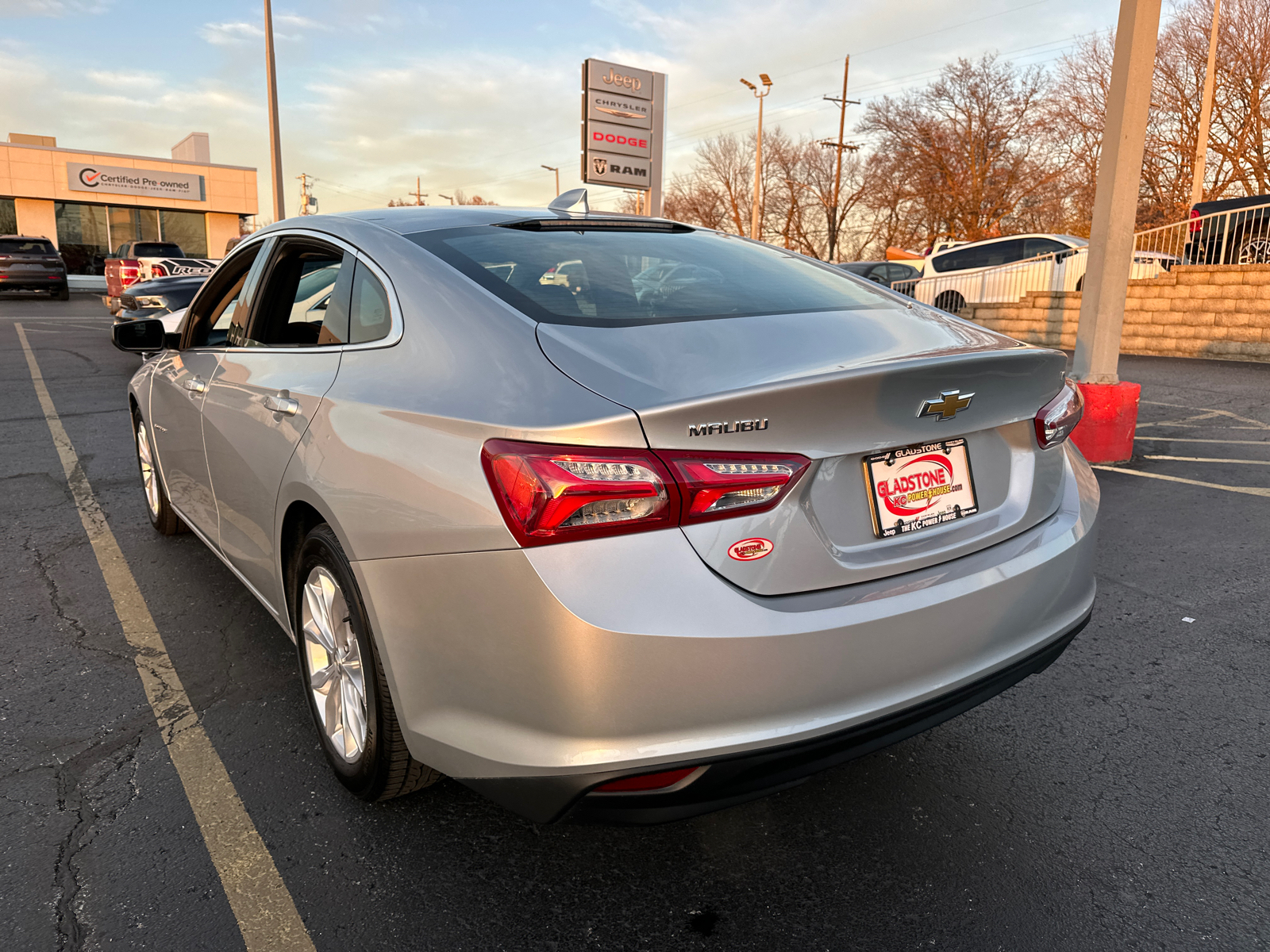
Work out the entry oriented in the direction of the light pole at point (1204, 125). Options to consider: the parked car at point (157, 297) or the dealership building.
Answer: the dealership building

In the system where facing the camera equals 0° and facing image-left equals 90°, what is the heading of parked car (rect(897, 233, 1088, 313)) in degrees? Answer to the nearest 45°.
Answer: approximately 270°

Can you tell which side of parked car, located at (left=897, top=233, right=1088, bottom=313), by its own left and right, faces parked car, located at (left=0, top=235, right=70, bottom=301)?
back

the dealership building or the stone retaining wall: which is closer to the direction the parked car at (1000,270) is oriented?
the stone retaining wall

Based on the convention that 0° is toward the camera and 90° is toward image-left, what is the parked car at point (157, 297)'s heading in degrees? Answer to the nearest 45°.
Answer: approximately 45°

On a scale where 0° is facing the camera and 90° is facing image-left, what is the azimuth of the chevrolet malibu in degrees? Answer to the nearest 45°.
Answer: approximately 135°

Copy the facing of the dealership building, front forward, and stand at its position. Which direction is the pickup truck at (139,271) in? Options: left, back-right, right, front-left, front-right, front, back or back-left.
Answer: front-right

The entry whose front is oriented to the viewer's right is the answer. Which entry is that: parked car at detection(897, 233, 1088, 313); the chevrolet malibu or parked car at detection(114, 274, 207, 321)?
parked car at detection(897, 233, 1088, 313)

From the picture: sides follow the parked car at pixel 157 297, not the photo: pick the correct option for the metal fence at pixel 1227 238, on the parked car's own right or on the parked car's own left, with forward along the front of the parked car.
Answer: on the parked car's own left
